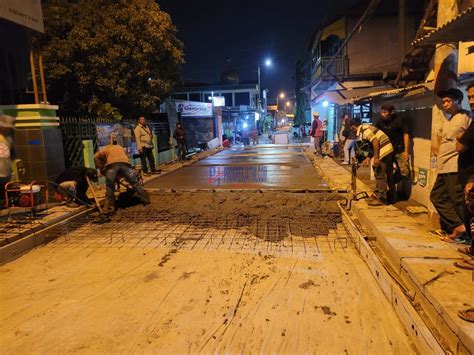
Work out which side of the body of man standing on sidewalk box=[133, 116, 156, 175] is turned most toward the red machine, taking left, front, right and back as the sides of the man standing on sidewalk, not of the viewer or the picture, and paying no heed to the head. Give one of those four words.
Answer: right

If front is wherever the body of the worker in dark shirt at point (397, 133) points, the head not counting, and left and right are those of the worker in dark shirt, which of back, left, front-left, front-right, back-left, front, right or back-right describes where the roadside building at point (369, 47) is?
back-right

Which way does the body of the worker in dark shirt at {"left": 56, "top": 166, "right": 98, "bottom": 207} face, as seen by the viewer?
to the viewer's right

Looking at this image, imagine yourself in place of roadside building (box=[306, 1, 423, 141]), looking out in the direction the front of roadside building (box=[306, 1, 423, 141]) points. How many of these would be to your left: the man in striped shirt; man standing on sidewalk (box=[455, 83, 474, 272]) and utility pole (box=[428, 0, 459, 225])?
3

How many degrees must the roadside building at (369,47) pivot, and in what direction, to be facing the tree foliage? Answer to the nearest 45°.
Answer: approximately 45° to its left

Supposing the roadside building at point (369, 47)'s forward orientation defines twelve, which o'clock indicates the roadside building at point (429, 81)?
the roadside building at point (429, 81) is roughly at 9 o'clock from the roadside building at point (369, 47).

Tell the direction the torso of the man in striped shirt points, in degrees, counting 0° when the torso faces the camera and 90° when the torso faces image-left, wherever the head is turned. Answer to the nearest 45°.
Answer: approximately 90°

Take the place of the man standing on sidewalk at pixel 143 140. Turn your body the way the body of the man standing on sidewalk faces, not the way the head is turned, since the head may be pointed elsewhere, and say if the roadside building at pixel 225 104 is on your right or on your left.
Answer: on your left

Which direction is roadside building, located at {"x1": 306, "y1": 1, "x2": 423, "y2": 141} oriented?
to the viewer's left

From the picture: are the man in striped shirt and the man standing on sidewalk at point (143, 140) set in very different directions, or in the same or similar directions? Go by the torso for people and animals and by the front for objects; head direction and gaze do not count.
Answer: very different directions
